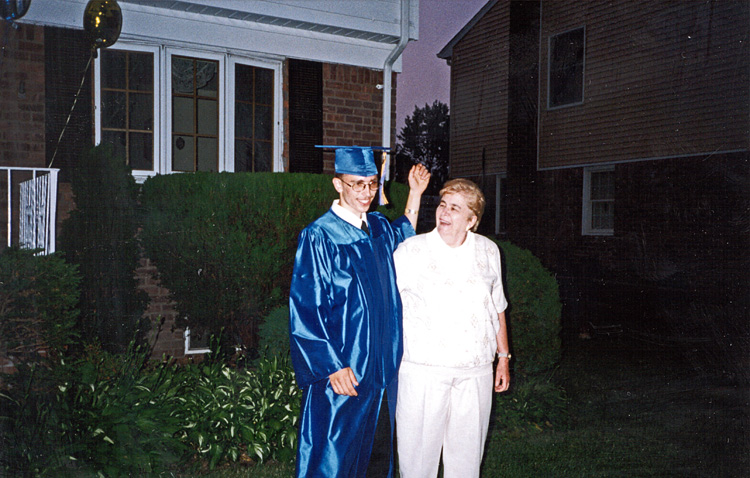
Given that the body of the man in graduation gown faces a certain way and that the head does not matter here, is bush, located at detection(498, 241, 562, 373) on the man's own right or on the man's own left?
on the man's own left

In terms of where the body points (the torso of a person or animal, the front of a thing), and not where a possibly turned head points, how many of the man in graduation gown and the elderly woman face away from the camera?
0

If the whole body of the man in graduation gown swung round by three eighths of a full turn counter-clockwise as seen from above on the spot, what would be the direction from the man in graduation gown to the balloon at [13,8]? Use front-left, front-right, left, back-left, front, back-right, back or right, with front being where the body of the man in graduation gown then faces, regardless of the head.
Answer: front-left

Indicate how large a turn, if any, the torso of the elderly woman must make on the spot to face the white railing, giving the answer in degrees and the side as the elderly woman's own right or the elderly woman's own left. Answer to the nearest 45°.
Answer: approximately 135° to the elderly woman's own right

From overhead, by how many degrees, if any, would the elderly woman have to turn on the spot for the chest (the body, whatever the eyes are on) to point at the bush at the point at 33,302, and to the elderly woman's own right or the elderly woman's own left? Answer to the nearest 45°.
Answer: approximately 90° to the elderly woman's own right

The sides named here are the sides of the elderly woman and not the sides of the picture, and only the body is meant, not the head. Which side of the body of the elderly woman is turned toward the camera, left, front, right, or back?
front

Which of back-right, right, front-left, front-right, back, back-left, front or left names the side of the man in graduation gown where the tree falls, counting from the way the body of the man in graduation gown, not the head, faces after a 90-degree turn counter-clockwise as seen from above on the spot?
front-left

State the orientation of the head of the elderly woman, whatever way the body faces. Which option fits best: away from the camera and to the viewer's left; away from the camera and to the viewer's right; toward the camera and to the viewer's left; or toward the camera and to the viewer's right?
toward the camera and to the viewer's left

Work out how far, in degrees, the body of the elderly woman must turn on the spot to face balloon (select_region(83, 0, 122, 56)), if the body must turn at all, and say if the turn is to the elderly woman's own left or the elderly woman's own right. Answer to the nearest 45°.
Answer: approximately 135° to the elderly woman's own right

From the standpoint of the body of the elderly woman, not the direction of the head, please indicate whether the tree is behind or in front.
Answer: behind

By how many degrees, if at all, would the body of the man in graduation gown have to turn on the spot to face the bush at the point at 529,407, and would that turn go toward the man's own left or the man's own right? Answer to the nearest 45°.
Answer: approximately 90° to the man's own left

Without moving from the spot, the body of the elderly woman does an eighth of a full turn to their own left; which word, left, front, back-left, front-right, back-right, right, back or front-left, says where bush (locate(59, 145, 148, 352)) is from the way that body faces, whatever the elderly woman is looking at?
back

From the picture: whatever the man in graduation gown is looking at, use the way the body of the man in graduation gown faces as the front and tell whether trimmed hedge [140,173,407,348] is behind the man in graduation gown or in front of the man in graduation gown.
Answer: behind
